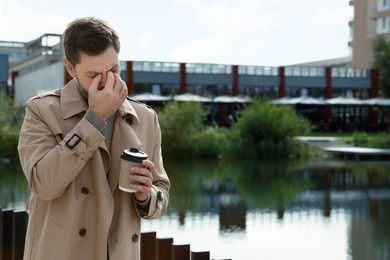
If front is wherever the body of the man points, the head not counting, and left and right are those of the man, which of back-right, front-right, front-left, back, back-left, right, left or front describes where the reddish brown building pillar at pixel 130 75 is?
back-left

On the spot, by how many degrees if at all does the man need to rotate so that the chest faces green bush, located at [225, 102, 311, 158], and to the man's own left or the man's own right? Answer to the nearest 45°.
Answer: approximately 135° to the man's own left

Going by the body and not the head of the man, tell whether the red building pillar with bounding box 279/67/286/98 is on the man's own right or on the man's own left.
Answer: on the man's own left

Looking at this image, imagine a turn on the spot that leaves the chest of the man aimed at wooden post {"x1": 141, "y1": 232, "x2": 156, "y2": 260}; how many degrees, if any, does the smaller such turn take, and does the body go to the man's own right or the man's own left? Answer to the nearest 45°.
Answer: approximately 135° to the man's own left

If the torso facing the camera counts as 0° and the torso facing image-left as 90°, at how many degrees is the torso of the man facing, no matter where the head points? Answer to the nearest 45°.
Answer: approximately 315°

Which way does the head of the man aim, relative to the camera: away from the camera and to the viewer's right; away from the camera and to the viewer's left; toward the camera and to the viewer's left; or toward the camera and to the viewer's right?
toward the camera and to the viewer's right

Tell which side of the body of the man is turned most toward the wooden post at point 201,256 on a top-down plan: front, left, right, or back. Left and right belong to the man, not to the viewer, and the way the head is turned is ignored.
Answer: left

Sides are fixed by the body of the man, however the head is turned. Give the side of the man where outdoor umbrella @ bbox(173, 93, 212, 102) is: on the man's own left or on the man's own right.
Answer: on the man's own left
